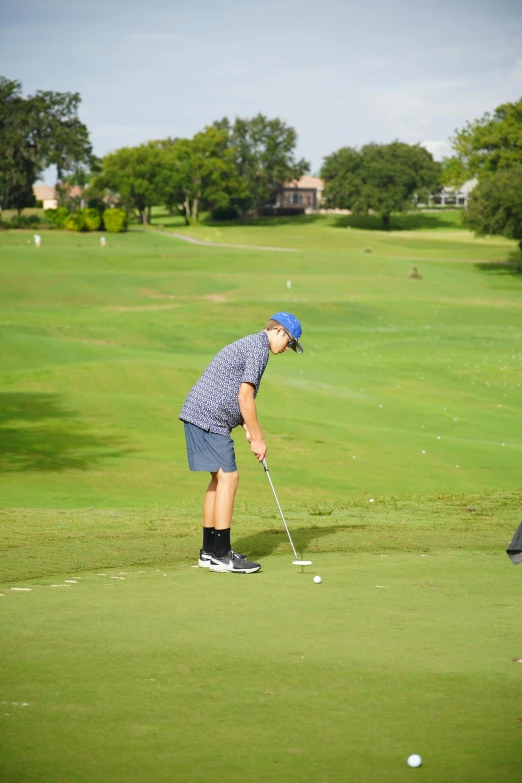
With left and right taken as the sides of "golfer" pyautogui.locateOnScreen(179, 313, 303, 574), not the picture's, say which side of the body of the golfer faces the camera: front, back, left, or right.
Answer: right

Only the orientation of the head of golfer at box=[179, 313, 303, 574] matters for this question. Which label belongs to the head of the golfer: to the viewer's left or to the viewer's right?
to the viewer's right
